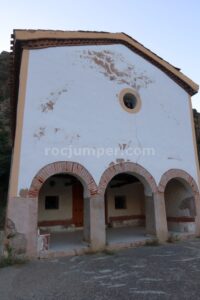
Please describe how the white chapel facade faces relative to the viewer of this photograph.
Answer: facing the viewer and to the right of the viewer
